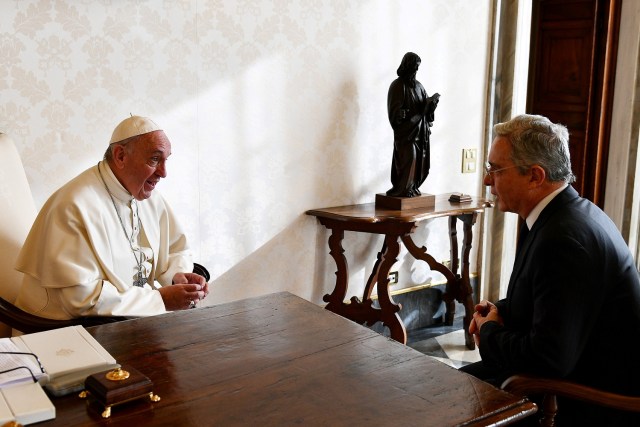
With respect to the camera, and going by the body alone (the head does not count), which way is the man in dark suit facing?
to the viewer's left

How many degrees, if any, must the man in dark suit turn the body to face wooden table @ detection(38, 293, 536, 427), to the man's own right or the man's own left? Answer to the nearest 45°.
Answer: approximately 45° to the man's own left

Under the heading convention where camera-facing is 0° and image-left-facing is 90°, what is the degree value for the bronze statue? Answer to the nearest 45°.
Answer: approximately 315°

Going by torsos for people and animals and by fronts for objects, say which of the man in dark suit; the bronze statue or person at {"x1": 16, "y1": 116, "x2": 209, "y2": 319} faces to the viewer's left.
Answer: the man in dark suit

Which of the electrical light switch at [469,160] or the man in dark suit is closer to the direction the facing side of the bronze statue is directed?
the man in dark suit

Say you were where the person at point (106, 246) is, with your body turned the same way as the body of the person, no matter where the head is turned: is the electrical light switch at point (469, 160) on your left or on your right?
on your left

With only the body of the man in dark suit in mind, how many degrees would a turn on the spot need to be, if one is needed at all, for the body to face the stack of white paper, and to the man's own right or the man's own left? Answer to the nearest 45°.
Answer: approximately 45° to the man's own left

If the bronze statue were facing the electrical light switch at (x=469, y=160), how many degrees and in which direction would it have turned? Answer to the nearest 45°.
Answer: approximately 90° to its left

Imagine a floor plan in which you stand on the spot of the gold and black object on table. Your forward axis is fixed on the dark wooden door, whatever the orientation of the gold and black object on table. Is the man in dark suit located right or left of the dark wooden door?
right

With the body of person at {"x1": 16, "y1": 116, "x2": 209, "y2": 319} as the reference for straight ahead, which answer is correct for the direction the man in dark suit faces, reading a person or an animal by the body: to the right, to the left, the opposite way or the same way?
the opposite way

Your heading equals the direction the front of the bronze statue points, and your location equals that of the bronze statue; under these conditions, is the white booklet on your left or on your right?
on your right

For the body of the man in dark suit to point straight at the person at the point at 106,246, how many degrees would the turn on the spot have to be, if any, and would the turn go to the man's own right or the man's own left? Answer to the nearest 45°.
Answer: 0° — they already face them

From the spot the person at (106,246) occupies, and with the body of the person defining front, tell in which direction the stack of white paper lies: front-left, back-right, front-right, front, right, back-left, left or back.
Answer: front-right

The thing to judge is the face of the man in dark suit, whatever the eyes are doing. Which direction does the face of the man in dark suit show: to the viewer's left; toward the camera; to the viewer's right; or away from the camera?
to the viewer's left
